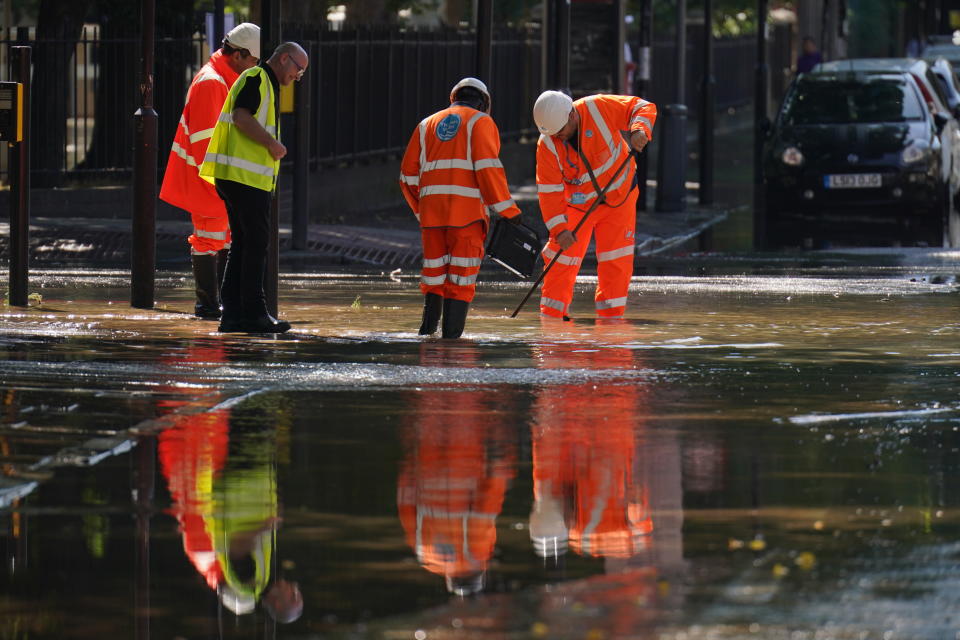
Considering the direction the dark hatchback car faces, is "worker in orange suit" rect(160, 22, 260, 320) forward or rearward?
forward

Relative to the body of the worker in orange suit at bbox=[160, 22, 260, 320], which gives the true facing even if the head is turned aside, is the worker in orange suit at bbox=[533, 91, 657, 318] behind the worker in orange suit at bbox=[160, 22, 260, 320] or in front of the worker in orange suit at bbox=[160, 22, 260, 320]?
in front

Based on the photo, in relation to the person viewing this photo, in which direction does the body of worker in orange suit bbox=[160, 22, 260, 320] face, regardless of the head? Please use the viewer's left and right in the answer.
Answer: facing to the right of the viewer

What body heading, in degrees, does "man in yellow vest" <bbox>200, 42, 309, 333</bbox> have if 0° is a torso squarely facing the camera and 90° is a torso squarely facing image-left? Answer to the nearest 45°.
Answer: approximately 270°

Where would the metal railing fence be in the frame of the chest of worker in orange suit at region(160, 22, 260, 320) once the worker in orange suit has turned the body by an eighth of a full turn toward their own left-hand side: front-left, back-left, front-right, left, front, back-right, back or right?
front-left

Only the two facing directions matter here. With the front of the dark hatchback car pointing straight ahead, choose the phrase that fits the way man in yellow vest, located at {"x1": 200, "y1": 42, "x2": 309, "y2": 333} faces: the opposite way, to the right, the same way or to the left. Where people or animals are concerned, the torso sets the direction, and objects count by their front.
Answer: to the left

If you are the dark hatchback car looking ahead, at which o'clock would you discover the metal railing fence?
The metal railing fence is roughly at 3 o'clock from the dark hatchback car.

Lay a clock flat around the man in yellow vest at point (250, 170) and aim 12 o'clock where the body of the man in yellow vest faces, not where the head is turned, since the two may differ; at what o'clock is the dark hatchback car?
The dark hatchback car is roughly at 10 o'clock from the man in yellow vest.

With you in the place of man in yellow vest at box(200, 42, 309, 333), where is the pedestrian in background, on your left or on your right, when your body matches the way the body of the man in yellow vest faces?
on your left

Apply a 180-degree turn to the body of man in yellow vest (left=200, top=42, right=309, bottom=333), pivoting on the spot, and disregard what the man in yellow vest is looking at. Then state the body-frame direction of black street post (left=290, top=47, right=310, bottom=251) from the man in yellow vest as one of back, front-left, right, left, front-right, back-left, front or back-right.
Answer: right

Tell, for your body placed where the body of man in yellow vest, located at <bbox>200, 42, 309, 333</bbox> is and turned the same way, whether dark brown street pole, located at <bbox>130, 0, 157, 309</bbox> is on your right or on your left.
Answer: on your left

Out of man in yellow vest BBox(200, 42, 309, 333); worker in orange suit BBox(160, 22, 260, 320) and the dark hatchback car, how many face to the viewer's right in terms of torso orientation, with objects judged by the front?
2

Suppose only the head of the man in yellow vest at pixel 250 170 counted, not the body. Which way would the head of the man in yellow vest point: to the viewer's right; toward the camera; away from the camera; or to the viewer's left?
to the viewer's right
